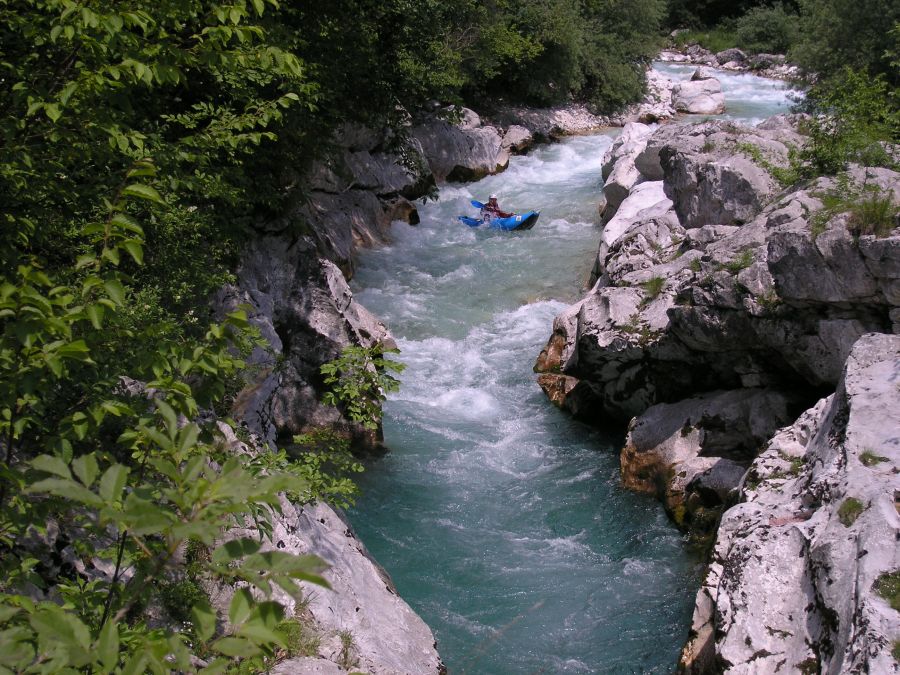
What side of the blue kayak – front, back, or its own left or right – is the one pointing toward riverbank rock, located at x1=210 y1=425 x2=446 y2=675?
right

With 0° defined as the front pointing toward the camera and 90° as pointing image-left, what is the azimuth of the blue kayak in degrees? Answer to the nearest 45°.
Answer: approximately 270°

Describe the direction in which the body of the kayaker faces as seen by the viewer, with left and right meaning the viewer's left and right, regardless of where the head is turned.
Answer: facing to the right of the viewer

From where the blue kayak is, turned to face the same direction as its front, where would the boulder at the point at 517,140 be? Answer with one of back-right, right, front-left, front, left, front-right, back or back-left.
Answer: left

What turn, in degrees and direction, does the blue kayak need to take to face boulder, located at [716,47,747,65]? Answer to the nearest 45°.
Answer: approximately 90° to its left

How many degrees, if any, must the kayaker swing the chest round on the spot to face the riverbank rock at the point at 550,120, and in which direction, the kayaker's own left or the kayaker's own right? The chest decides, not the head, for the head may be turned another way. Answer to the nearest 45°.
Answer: approximately 90° to the kayaker's own left
